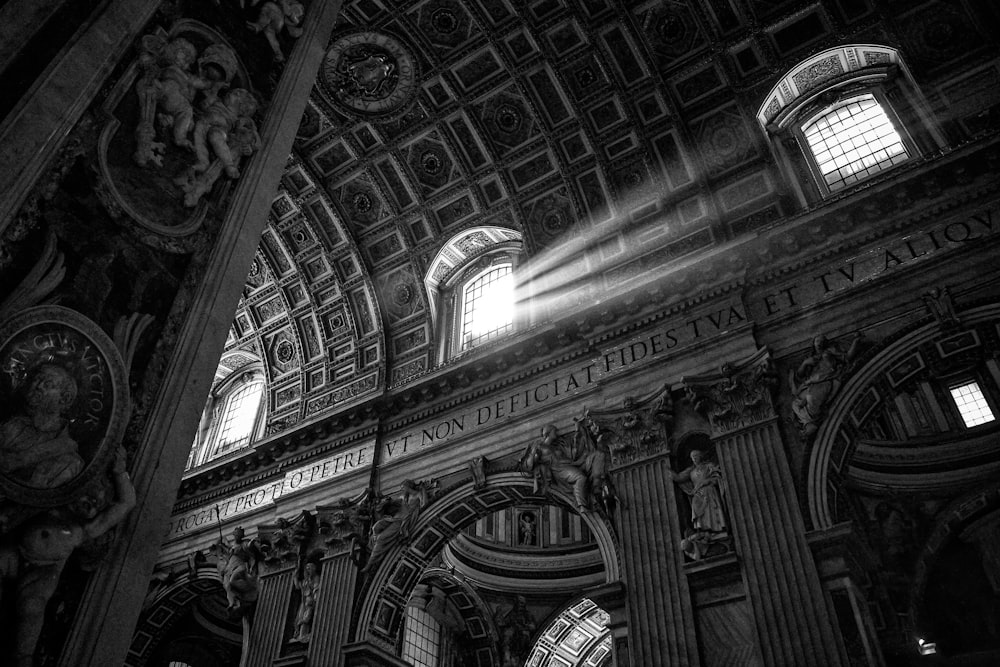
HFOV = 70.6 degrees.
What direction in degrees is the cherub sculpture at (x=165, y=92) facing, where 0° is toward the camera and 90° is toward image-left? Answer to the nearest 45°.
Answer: approximately 315°

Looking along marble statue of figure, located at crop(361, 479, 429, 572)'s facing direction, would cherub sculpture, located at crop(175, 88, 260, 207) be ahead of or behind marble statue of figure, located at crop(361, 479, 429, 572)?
ahead

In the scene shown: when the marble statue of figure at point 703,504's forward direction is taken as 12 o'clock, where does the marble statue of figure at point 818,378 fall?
the marble statue of figure at point 818,378 is roughly at 8 o'clock from the marble statue of figure at point 703,504.

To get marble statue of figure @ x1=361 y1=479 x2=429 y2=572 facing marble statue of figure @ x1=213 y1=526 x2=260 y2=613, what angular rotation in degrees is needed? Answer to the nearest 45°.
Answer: approximately 90° to its right

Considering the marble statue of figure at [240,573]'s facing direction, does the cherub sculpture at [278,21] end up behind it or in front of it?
in front

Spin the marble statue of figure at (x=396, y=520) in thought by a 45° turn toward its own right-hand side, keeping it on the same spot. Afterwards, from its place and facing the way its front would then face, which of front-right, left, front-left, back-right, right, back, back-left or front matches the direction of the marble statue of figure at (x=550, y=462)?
back-left

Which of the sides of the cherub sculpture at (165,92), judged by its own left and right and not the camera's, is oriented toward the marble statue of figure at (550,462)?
left

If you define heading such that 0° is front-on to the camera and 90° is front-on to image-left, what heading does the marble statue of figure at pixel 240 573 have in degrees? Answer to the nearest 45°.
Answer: approximately 45°

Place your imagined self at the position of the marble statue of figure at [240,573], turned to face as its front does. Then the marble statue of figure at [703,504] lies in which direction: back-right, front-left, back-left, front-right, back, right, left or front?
left
